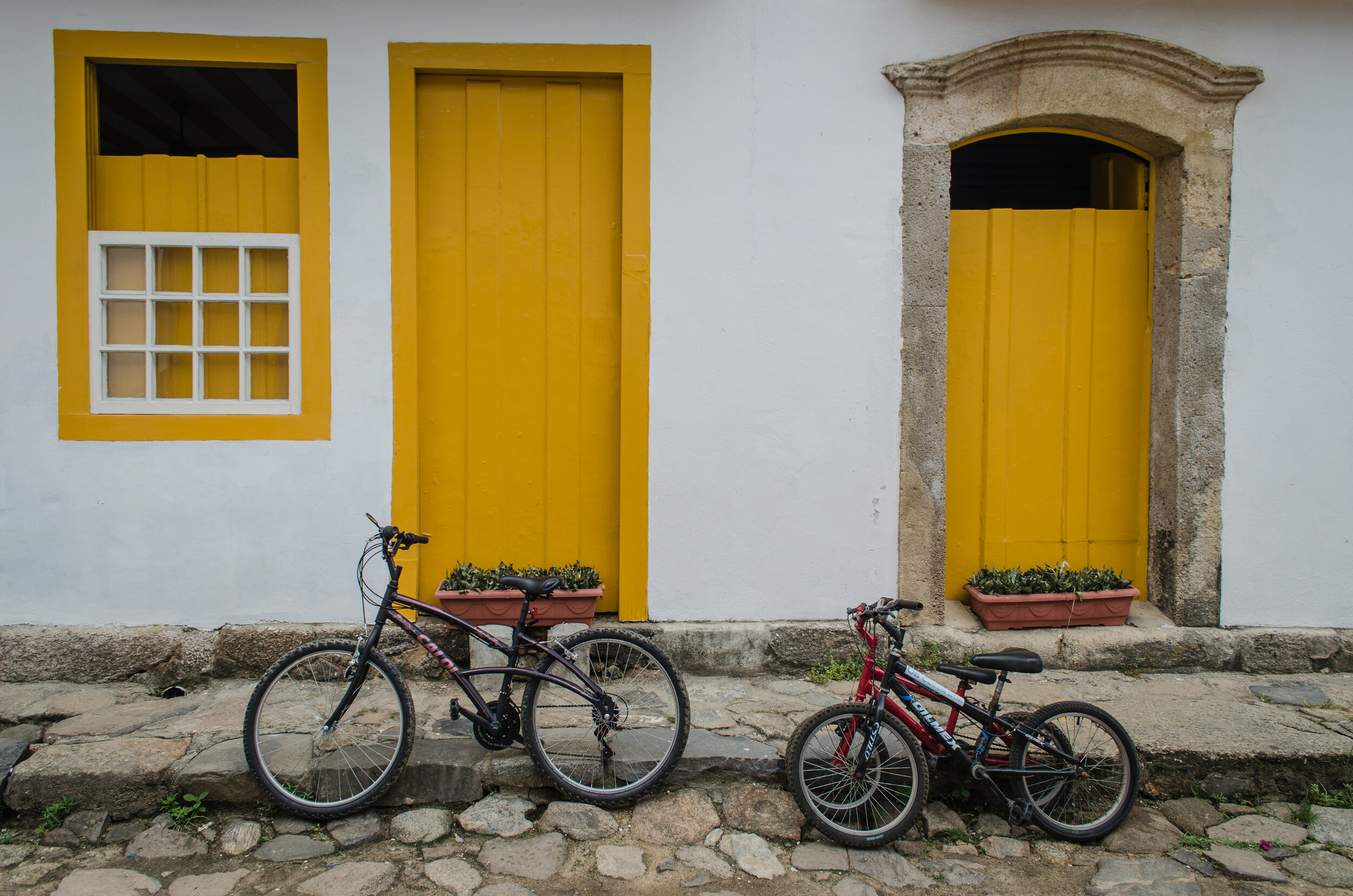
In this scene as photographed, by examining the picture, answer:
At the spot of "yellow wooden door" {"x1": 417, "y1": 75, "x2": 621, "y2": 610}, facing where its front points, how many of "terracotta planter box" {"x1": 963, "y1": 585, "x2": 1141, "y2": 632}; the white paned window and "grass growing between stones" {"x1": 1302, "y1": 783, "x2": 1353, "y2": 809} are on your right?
1

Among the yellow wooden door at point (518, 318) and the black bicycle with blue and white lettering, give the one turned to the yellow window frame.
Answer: the black bicycle with blue and white lettering

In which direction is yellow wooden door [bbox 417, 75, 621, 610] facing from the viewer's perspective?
toward the camera

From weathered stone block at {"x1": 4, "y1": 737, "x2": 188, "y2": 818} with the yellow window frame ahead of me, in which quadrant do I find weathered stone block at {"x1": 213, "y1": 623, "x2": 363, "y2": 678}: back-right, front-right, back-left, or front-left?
front-right

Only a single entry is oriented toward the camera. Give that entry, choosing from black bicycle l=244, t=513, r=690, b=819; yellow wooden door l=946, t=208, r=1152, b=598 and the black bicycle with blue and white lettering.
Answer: the yellow wooden door

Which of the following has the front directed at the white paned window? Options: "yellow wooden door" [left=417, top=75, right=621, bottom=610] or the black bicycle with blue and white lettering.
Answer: the black bicycle with blue and white lettering

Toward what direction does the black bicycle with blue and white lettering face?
to the viewer's left

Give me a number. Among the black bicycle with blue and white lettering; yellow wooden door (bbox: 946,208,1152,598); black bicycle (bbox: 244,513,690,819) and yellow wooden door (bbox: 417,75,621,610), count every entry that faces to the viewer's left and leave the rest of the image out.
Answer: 2

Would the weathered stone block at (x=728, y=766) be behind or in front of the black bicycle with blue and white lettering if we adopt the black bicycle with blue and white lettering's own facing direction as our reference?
in front

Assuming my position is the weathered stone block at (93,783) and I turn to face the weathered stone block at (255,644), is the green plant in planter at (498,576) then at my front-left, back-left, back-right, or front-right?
front-right

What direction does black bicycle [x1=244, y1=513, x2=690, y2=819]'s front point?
to the viewer's left

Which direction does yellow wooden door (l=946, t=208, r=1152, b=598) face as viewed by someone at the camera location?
facing the viewer

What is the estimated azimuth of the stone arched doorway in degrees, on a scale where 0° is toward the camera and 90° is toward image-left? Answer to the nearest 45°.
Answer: approximately 0°
